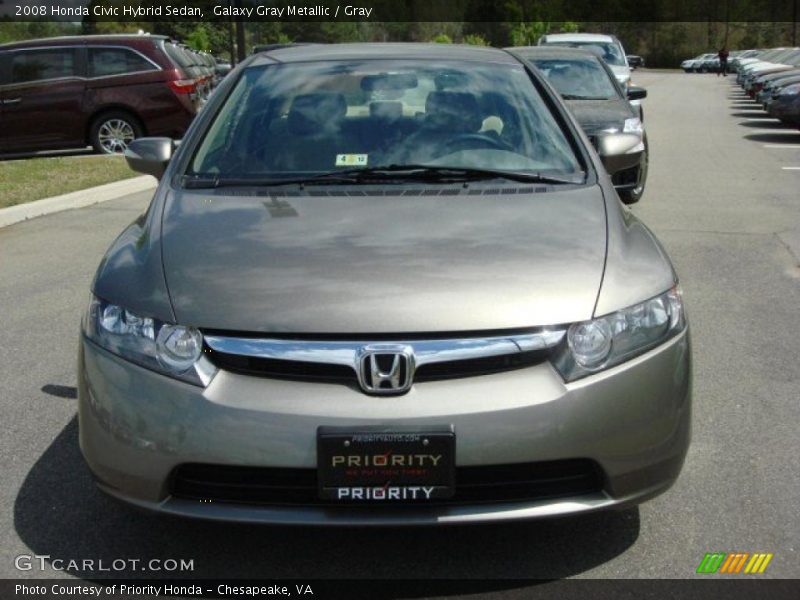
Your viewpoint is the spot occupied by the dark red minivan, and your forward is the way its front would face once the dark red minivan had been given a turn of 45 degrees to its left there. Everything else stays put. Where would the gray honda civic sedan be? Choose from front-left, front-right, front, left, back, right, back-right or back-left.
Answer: front-left

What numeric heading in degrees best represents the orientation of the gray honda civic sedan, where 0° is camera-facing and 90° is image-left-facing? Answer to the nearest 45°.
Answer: approximately 0°

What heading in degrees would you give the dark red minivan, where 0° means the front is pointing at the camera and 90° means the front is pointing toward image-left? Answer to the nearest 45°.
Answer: approximately 90°
